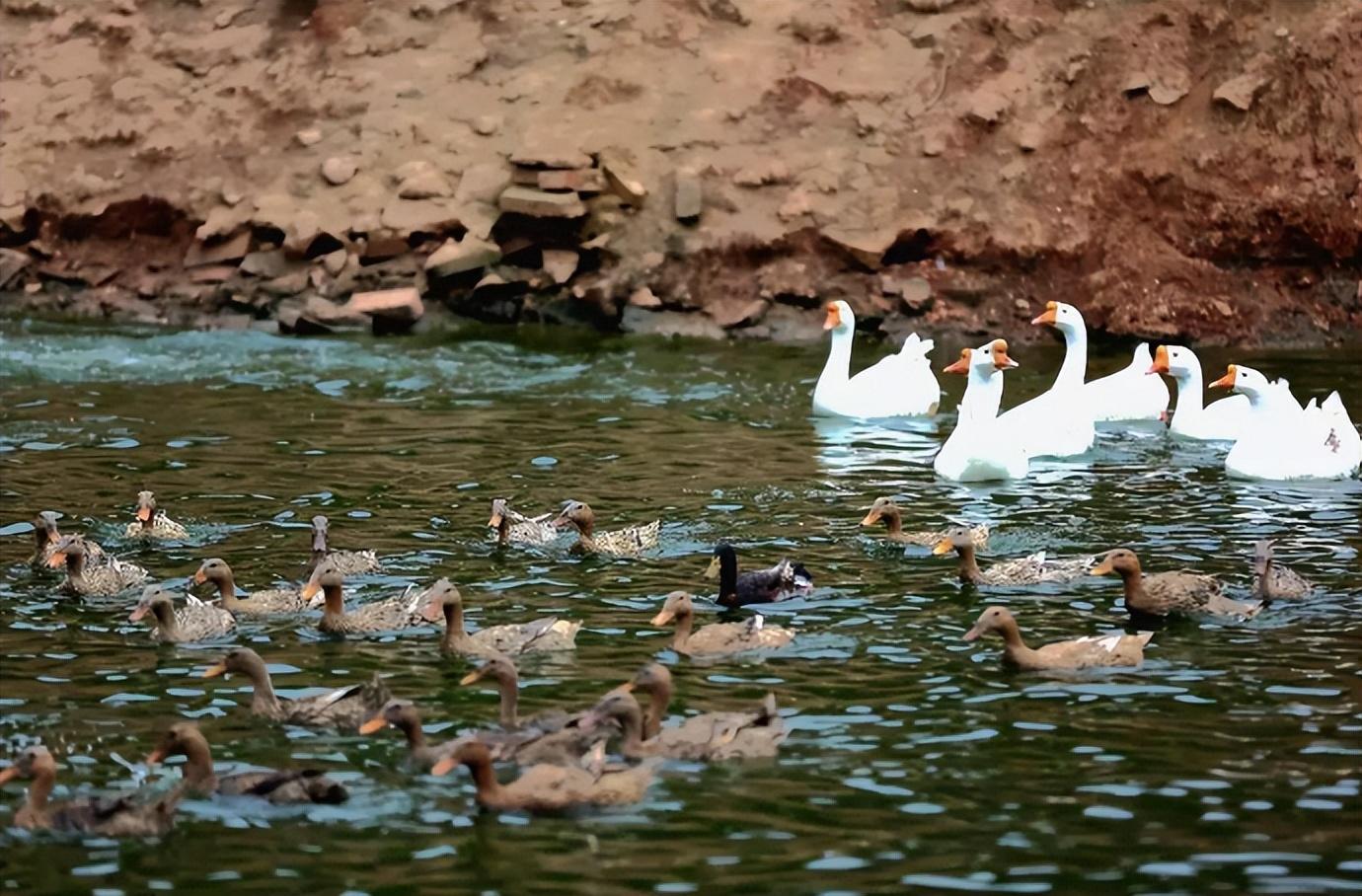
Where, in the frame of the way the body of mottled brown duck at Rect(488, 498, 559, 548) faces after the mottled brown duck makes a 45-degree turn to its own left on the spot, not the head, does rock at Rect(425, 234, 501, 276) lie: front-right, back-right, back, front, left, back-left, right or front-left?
back-right

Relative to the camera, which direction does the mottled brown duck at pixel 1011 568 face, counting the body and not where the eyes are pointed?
to the viewer's left

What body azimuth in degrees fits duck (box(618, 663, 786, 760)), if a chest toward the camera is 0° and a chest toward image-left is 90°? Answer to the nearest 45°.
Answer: approximately 90°

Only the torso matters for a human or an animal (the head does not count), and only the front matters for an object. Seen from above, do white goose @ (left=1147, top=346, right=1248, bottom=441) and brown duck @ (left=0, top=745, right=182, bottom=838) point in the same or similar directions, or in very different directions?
same or similar directions

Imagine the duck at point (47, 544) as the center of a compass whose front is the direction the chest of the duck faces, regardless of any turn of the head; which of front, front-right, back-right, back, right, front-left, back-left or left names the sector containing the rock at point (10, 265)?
back-right

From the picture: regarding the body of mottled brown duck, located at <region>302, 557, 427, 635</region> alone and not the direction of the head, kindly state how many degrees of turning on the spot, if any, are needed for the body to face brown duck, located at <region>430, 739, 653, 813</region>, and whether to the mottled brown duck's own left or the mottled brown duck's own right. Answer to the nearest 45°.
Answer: approximately 90° to the mottled brown duck's own left

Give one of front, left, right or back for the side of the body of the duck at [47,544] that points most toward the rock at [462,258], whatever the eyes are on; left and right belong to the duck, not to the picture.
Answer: back

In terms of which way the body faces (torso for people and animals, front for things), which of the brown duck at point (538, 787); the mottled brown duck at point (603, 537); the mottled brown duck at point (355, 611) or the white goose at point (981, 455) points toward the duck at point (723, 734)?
the white goose

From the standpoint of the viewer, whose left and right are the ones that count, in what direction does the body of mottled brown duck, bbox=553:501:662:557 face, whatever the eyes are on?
facing to the left of the viewer

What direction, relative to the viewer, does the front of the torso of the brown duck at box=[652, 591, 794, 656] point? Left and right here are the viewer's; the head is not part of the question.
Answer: facing to the left of the viewer

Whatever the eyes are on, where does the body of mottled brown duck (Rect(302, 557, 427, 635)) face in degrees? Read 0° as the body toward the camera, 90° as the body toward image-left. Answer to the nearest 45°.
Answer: approximately 90°

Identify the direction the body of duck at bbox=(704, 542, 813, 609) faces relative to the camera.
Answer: to the viewer's left

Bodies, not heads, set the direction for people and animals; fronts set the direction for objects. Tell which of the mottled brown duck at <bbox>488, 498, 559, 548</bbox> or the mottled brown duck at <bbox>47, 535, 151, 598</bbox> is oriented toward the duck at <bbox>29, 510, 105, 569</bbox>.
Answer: the mottled brown duck at <bbox>488, 498, 559, 548</bbox>

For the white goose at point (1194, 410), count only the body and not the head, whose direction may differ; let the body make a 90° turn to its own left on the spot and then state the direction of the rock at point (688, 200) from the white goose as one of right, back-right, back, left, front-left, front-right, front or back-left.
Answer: back-right

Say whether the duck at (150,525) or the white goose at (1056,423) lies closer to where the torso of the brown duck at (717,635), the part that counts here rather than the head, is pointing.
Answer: the duck

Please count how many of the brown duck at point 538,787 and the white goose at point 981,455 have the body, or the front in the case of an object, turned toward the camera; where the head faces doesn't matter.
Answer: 1

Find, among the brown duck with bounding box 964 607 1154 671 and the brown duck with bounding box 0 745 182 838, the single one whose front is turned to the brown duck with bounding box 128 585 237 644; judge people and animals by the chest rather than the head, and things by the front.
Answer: the brown duck with bounding box 964 607 1154 671

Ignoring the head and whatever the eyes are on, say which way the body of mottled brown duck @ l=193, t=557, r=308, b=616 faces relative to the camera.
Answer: to the viewer's left
